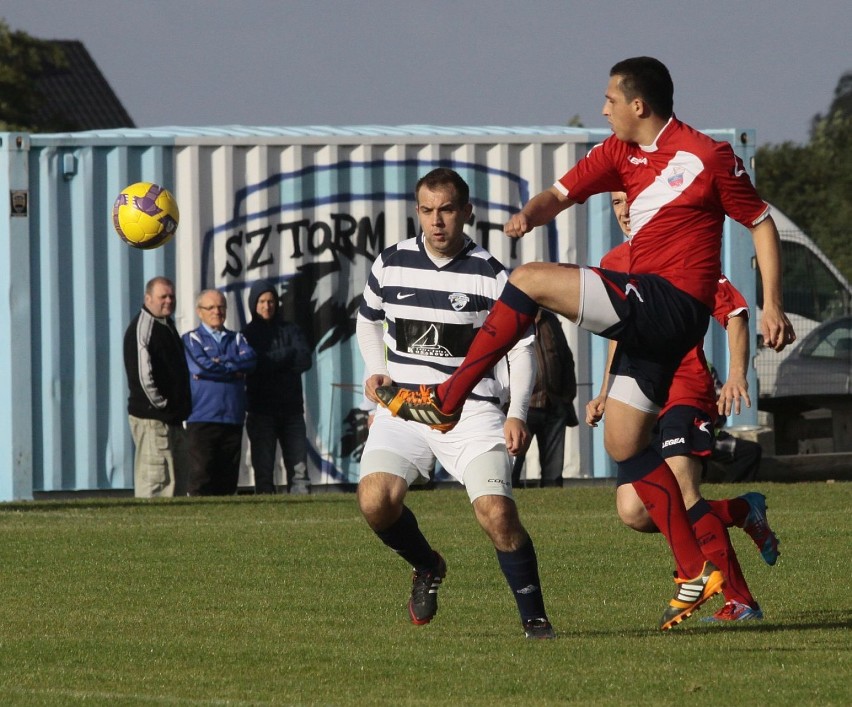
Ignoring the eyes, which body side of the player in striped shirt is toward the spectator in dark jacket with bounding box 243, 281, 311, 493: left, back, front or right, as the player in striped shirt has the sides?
back

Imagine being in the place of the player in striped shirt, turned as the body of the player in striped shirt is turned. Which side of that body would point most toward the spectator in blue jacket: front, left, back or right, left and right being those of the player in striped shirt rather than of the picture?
back

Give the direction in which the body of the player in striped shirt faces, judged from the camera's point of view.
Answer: toward the camera

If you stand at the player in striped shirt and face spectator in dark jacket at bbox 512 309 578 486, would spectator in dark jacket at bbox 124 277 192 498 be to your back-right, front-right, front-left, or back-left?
front-left

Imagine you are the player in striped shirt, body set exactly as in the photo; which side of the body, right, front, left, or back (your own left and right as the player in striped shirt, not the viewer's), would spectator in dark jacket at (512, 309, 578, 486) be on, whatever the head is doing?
back
